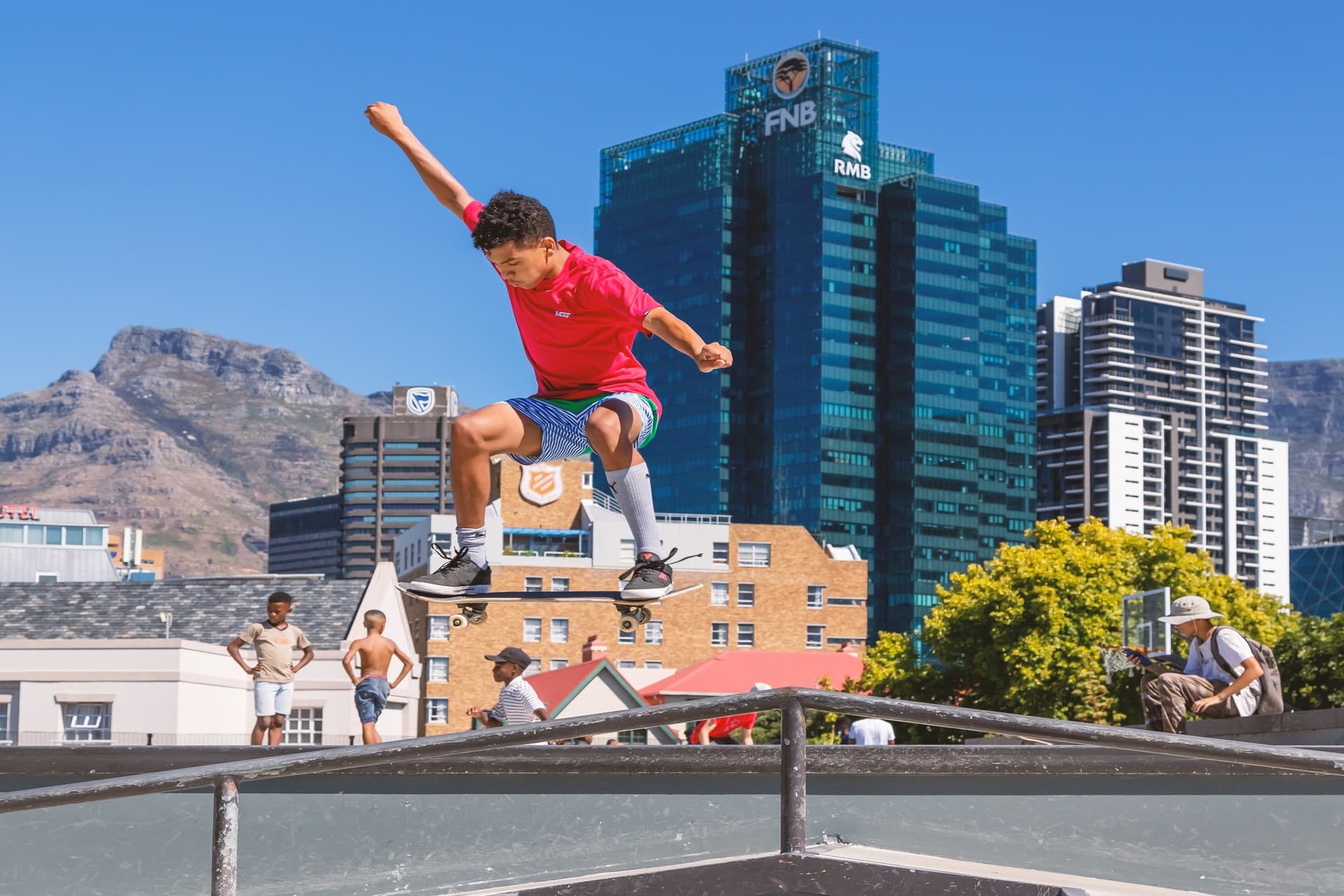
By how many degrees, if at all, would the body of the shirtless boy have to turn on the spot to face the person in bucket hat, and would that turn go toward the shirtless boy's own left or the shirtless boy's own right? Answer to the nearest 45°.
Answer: approximately 135° to the shirtless boy's own right

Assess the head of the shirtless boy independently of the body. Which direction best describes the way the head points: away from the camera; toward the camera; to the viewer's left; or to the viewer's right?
away from the camera

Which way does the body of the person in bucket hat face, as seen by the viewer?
to the viewer's left

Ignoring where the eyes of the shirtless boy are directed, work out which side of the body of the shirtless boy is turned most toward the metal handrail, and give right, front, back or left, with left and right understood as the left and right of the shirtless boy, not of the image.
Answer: back

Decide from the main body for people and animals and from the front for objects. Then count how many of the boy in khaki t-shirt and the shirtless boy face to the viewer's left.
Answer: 0

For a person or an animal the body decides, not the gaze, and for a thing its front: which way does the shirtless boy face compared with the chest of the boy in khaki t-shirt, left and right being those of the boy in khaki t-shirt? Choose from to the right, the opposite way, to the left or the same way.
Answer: the opposite way

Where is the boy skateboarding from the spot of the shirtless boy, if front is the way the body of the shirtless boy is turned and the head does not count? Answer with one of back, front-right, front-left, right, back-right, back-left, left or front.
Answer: back

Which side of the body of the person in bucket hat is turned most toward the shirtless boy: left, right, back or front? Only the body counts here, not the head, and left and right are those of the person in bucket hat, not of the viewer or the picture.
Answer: front

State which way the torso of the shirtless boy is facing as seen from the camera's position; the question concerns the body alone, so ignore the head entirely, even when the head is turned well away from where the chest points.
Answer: away from the camera

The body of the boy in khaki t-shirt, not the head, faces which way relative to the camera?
toward the camera

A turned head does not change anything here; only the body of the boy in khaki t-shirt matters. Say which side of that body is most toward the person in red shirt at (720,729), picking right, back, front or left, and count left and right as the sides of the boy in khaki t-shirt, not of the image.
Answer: left

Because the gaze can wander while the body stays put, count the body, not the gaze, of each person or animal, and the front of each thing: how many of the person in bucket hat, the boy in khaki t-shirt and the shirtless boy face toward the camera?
1

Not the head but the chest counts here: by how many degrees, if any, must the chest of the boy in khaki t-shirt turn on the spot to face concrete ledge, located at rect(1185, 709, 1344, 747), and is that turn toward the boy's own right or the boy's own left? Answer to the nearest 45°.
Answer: approximately 45° to the boy's own left

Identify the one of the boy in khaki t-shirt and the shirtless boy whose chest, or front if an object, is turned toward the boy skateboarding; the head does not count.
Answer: the boy in khaki t-shirt
